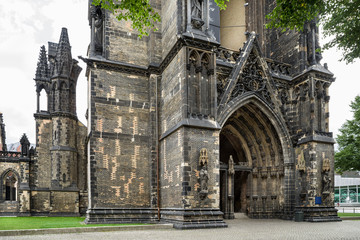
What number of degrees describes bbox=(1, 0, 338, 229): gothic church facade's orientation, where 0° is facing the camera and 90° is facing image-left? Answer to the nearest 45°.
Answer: approximately 315°

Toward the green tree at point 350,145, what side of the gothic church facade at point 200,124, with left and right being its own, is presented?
left
